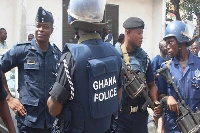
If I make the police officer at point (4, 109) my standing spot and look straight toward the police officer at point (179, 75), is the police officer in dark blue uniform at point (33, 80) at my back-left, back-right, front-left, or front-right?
front-left

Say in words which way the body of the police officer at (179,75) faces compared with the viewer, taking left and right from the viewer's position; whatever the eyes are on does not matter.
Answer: facing the viewer and to the left of the viewer

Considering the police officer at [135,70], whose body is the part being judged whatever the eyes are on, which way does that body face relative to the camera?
toward the camera

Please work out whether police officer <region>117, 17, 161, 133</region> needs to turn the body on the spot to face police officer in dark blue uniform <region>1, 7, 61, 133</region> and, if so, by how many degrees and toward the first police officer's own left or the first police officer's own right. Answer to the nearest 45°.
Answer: approximately 45° to the first police officer's own right

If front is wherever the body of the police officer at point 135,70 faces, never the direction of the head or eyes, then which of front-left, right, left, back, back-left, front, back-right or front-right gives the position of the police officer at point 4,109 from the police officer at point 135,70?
front-right

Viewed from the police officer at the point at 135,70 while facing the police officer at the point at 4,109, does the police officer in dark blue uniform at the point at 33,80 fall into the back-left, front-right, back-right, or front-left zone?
front-right

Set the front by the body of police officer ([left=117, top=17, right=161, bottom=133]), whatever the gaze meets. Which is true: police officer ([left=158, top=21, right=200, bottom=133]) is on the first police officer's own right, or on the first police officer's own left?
on the first police officer's own left

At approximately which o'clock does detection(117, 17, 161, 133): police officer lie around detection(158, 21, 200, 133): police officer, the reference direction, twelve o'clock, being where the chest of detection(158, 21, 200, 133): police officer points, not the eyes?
detection(117, 17, 161, 133): police officer is roughly at 2 o'clock from detection(158, 21, 200, 133): police officer.

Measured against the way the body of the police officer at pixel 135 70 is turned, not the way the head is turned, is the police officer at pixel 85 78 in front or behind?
in front

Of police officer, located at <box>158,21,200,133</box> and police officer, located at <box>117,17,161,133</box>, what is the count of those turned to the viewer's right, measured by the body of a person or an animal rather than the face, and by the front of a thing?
0

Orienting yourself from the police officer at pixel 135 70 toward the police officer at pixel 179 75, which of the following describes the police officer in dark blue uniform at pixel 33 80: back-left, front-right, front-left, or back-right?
back-right

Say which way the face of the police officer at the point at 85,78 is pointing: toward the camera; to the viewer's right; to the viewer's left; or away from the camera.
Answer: away from the camera
